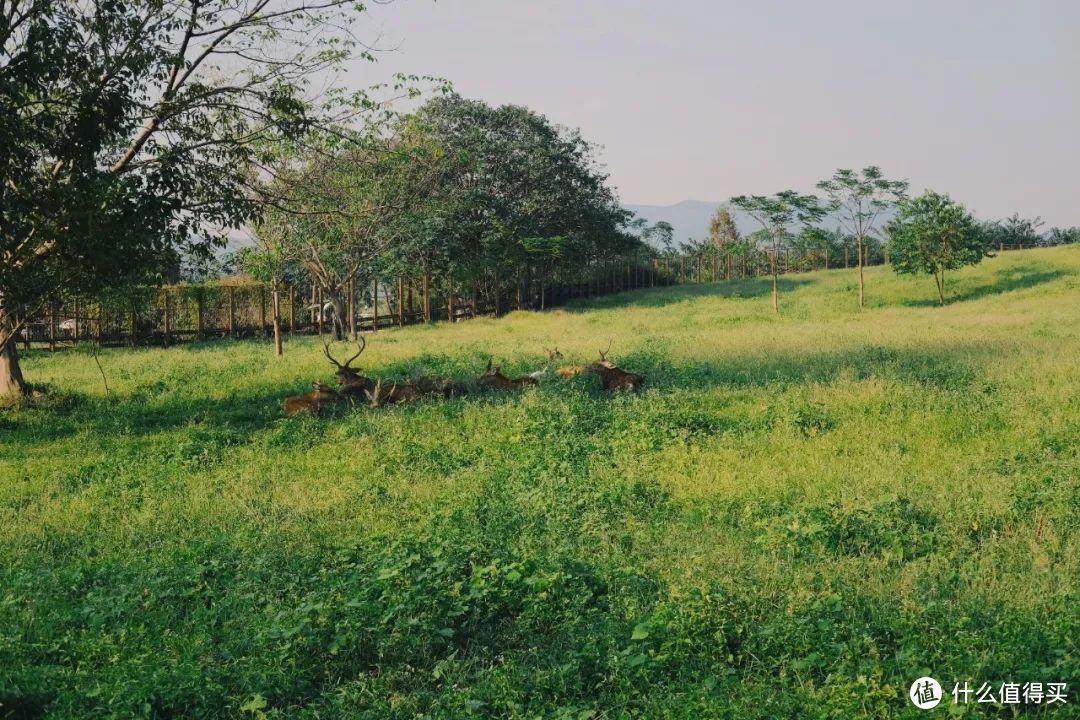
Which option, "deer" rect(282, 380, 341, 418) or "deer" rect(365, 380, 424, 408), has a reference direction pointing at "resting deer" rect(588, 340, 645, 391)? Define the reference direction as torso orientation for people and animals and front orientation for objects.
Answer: "deer" rect(282, 380, 341, 418)

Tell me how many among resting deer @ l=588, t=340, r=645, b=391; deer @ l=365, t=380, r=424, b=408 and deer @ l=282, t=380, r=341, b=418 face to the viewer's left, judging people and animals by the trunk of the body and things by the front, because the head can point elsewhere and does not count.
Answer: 2

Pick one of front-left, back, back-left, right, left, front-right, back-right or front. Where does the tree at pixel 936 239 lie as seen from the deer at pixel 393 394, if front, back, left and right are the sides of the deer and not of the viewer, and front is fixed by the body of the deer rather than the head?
back-right

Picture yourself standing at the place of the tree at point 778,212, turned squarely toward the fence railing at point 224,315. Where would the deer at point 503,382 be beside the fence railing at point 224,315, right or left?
left

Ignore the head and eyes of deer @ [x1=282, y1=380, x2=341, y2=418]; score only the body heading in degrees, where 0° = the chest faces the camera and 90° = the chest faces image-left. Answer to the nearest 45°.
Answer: approximately 270°

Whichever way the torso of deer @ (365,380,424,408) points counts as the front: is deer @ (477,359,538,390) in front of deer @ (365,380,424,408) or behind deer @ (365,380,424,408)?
behind

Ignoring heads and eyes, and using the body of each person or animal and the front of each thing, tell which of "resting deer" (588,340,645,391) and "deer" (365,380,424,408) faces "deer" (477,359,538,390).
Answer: the resting deer

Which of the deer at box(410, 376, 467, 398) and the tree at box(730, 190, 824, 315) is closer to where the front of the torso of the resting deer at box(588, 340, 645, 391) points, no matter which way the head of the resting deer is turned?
the deer

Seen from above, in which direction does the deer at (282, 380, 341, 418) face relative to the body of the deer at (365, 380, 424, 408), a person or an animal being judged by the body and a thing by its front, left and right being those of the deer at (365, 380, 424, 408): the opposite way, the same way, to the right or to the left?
the opposite way

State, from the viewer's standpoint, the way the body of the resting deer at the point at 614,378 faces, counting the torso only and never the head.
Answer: to the viewer's left

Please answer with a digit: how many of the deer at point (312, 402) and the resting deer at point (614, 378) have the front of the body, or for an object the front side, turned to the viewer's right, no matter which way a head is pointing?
1

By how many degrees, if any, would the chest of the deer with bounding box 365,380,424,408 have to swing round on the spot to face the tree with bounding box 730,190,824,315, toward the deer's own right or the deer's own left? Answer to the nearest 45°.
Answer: approximately 135° to the deer's own right

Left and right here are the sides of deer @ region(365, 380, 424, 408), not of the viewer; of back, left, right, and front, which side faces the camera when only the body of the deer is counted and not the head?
left
